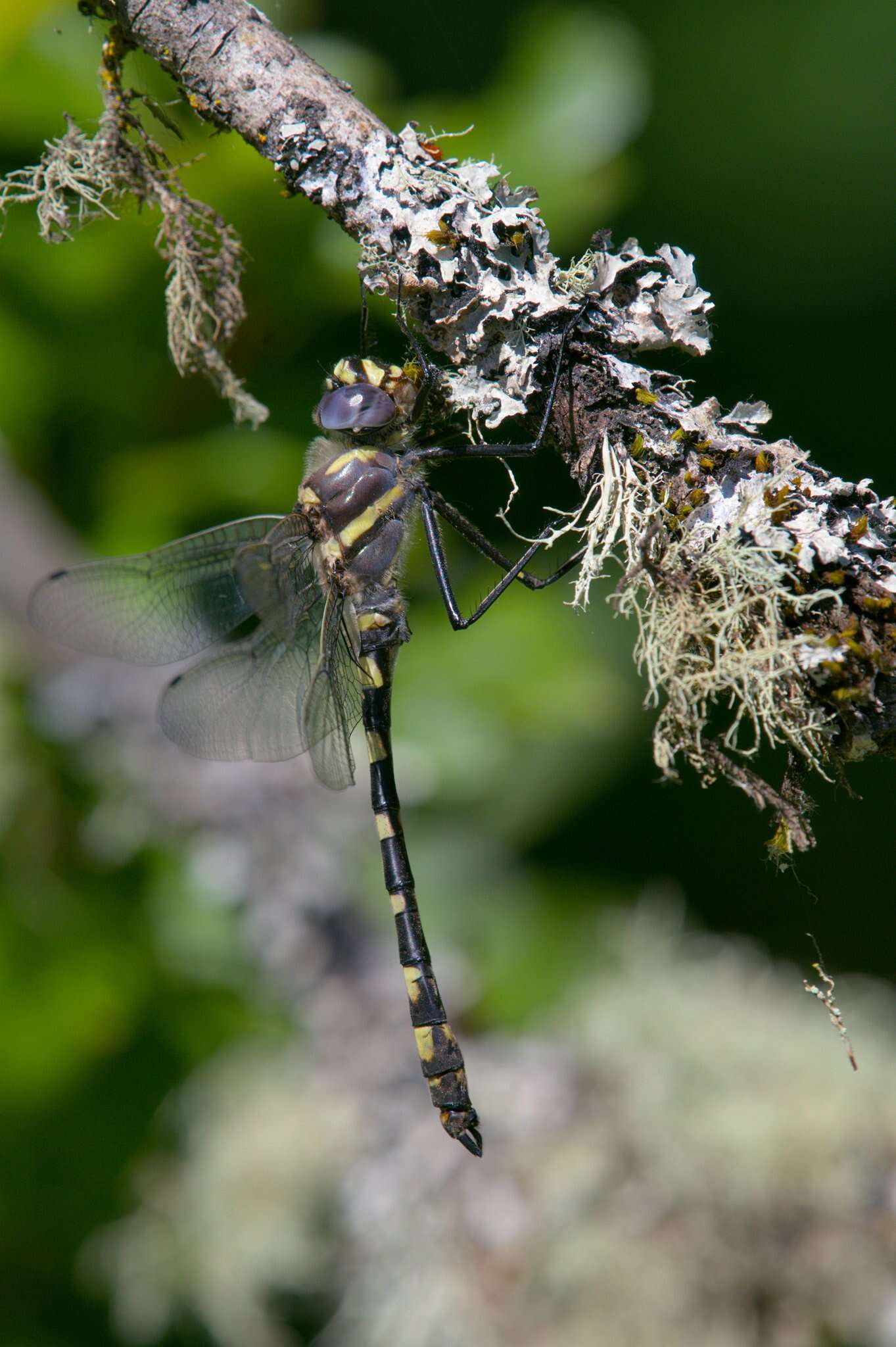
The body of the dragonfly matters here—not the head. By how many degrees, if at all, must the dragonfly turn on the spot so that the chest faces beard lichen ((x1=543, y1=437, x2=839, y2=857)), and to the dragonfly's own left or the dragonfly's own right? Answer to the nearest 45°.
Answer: approximately 45° to the dragonfly's own right
